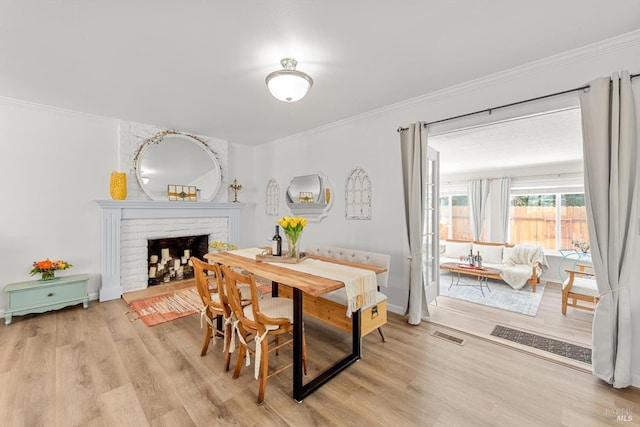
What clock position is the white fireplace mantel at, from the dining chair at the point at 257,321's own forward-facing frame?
The white fireplace mantel is roughly at 9 o'clock from the dining chair.

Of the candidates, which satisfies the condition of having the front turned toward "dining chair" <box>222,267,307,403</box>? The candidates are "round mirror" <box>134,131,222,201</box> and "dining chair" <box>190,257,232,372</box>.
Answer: the round mirror

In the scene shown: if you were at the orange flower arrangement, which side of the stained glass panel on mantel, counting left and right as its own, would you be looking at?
right

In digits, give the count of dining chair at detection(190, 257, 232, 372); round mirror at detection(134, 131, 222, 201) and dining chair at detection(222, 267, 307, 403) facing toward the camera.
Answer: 1

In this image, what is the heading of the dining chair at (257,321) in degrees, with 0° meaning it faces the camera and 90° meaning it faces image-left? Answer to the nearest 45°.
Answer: approximately 225°

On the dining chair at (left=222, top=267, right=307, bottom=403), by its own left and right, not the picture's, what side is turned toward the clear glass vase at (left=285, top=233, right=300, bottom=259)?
front

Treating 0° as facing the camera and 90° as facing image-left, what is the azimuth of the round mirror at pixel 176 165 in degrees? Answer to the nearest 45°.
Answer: approximately 0°

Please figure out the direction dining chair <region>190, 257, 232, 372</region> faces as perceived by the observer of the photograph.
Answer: facing away from the viewer and to the right of the viewer

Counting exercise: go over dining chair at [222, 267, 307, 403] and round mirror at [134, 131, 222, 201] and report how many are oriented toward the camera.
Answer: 1

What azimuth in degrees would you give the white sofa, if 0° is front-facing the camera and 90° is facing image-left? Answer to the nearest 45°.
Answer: approximately 45°

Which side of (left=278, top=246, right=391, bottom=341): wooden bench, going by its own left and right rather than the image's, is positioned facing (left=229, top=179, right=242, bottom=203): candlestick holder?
right
